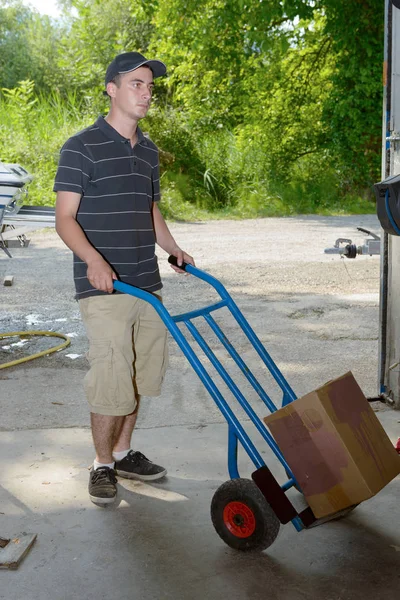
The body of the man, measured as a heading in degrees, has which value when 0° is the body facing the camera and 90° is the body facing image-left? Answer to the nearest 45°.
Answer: approximately 315°

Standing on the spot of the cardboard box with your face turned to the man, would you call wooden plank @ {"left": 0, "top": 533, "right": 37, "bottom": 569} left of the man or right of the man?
left

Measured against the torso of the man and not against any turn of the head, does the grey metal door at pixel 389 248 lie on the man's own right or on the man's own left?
on the man's own left

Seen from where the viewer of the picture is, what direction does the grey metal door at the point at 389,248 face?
facing to the left of the viewer
